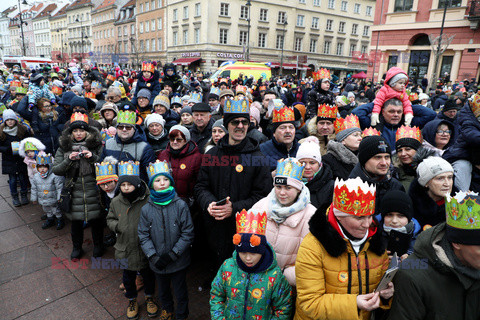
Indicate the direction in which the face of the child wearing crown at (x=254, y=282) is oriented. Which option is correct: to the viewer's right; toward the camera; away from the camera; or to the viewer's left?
toward the camera

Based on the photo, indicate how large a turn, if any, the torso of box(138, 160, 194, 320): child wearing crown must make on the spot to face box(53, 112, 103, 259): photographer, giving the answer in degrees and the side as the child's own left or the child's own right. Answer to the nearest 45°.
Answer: approximately 135° to the child's own right

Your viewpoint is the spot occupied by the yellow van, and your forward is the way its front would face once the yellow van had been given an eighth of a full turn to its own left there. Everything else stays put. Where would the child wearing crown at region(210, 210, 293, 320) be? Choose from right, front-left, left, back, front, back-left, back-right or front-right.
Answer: front-left

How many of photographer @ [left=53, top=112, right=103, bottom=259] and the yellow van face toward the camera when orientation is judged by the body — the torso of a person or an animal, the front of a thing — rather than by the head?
1

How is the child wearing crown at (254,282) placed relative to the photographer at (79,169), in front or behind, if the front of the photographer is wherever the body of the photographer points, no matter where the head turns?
in front

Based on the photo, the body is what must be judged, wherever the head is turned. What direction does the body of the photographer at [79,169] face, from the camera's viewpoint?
toward the camera

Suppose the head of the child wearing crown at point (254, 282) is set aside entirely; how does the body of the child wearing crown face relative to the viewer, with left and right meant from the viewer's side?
facing the viewer

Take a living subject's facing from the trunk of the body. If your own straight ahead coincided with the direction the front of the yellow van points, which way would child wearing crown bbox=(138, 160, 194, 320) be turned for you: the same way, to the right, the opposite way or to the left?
to the left

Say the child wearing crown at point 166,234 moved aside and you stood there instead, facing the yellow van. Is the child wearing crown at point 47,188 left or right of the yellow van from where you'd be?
left

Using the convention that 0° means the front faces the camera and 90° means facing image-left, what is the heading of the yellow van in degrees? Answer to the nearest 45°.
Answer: approximately 90°

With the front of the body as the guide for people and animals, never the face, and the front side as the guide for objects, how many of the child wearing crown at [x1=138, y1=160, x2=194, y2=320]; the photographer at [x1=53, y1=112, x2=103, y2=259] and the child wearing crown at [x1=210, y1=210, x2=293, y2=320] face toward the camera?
3

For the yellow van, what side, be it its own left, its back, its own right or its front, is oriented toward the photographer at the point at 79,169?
left

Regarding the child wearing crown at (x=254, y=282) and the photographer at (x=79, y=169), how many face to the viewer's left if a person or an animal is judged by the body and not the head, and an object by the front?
0

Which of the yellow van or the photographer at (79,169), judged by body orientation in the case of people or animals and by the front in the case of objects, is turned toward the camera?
the photographer

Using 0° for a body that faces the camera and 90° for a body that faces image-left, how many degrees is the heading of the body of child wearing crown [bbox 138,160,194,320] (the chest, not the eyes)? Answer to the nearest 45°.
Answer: approximately 0°

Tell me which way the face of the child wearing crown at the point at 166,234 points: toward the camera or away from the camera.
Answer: toward the camera
